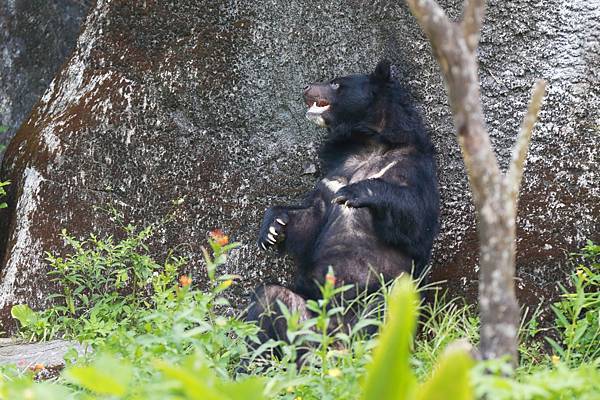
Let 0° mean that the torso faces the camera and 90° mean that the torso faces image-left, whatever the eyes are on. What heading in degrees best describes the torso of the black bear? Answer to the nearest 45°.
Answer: approximately 45°

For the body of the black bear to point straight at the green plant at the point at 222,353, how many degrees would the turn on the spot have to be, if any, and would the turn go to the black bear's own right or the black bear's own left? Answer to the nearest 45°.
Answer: approximately 45° to the black bear's own left

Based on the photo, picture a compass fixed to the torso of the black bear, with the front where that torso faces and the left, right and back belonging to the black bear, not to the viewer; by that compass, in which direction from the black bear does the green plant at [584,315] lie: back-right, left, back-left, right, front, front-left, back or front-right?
left
